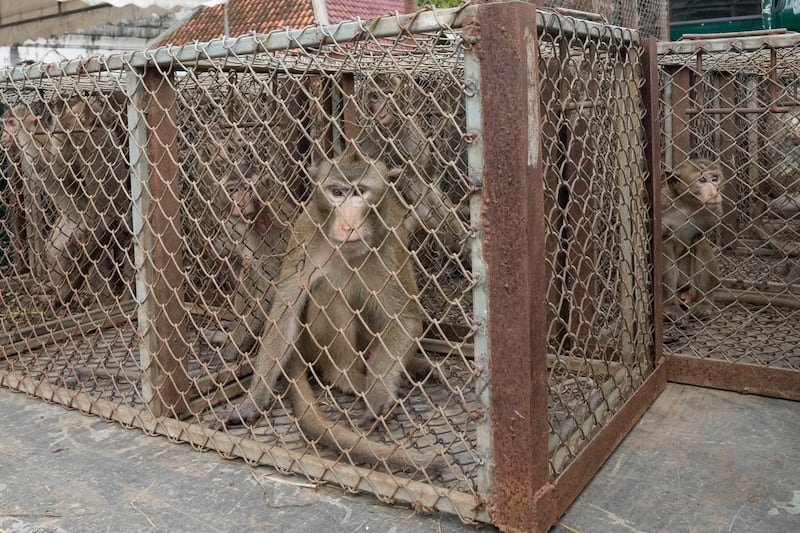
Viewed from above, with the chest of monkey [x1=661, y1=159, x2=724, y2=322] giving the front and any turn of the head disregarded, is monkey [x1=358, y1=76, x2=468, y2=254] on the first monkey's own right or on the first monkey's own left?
on the first monkey's own right

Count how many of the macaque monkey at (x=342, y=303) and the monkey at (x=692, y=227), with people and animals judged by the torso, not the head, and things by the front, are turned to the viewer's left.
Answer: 0

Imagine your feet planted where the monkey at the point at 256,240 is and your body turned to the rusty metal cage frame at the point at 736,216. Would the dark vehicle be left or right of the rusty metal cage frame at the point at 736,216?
left

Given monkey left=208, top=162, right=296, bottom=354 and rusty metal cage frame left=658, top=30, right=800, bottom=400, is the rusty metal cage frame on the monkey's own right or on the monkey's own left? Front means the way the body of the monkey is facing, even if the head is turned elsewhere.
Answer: on the monkey's own left

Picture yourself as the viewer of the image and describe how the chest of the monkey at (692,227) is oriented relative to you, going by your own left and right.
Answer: facing the viewer and to the right of the viewer

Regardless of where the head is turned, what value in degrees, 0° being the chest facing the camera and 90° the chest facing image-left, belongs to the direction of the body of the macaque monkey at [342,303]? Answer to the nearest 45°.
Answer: approximately 0°

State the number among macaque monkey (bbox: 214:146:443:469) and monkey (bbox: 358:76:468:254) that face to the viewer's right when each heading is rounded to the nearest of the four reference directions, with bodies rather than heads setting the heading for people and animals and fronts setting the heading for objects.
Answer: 0

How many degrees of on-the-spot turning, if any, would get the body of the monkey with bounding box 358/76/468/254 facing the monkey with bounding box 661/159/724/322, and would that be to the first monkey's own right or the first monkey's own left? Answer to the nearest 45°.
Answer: approximately 135° to the first monkey's own left

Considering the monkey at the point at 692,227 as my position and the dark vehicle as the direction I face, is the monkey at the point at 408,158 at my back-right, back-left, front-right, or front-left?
back-left

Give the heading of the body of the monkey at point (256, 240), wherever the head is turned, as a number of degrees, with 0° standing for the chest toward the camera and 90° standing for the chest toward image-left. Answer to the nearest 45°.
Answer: approximately 45°

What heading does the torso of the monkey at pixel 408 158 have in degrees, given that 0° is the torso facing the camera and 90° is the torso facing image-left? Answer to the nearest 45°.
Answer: approximately 45°

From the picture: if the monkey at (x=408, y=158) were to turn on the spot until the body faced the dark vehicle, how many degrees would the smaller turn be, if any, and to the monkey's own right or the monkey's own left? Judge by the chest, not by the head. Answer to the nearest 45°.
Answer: approximately 180°

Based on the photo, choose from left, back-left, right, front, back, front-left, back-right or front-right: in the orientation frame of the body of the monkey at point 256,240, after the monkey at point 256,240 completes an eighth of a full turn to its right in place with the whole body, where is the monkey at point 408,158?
back

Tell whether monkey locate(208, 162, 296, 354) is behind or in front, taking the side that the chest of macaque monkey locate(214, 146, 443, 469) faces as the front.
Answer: behind

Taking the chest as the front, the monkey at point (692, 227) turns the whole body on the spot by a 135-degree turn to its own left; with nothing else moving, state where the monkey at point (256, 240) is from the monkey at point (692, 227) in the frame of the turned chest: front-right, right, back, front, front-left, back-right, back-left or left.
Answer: back-left
